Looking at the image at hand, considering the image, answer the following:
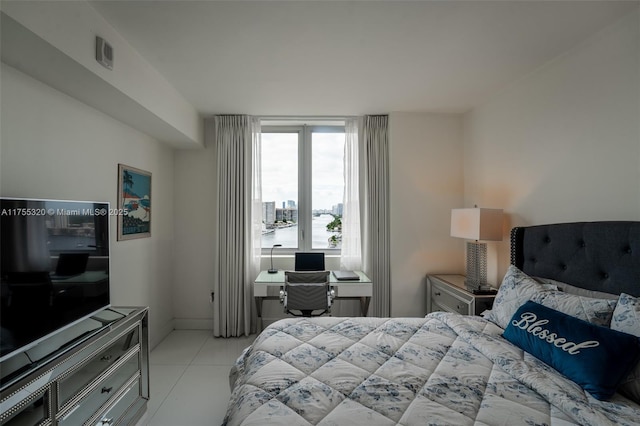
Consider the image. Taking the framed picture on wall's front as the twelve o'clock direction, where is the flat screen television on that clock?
The flat screen television is roughly at 2 o'clock from the framed picture on wall.

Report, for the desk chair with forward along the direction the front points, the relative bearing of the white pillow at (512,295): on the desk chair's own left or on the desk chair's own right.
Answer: on the desk chair's own right

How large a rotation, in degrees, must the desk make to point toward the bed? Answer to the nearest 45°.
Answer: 0° — it already faces it

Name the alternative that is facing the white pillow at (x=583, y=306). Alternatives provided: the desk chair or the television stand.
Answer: the television stand

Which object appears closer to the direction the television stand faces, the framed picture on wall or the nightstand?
the nightstand

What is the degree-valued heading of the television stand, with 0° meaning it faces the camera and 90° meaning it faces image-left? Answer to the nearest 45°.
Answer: approximately 315°

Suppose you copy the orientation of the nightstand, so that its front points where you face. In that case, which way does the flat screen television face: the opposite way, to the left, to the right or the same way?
the opposite way

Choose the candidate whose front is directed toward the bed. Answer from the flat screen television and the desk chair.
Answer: the flat screen television

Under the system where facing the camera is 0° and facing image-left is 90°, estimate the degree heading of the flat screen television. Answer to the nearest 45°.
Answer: approximately 315°

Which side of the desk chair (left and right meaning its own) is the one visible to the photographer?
back

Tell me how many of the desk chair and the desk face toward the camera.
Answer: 1
